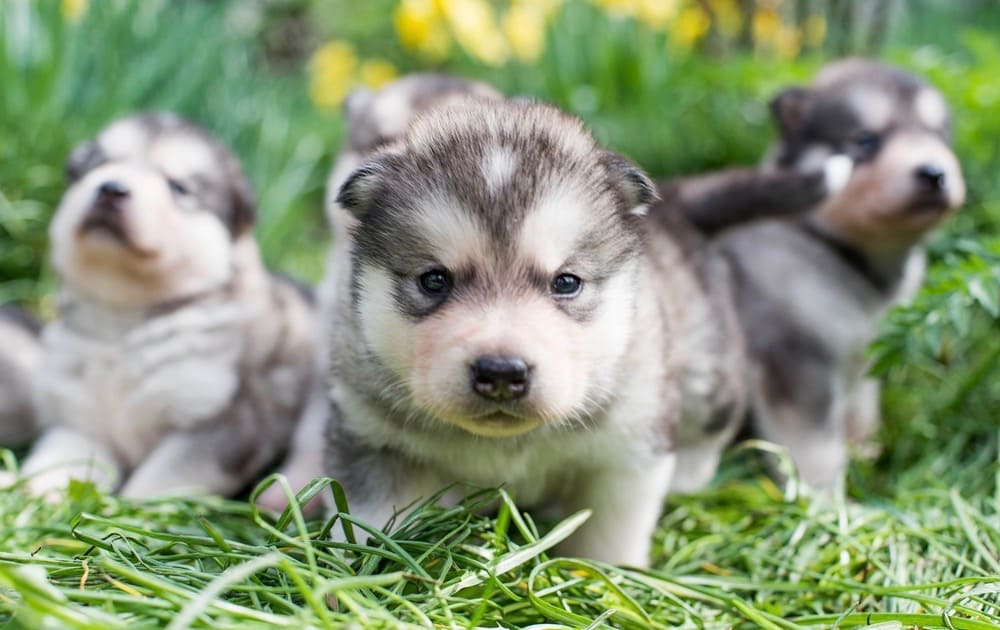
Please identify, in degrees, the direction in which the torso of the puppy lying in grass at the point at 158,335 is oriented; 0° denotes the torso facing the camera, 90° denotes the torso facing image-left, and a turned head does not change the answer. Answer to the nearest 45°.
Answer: approximately 45°

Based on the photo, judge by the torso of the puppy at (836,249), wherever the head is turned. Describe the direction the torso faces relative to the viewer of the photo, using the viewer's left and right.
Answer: facing the viewer and to the right of the viewer

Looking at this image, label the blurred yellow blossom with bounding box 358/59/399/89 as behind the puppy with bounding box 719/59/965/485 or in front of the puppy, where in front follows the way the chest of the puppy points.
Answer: behind

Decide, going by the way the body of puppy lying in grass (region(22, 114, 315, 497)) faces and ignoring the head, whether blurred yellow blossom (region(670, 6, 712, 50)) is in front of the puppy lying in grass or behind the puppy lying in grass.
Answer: behind

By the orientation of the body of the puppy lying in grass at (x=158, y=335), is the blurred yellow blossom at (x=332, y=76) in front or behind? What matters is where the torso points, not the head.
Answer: behind

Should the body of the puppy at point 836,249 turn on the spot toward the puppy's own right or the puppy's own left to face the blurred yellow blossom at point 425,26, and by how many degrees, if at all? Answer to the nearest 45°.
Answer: approximately 180°

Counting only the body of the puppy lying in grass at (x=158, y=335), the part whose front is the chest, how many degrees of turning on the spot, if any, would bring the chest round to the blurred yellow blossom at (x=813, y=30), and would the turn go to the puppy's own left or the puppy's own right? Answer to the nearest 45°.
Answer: approximately 180°

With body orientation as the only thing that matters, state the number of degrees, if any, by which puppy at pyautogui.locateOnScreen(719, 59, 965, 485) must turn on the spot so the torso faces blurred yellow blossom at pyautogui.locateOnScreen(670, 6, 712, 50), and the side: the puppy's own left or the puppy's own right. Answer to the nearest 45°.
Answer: approximately 135° to the puppy's own left

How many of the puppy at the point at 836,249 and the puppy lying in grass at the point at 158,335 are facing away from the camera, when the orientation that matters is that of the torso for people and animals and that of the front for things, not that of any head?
0

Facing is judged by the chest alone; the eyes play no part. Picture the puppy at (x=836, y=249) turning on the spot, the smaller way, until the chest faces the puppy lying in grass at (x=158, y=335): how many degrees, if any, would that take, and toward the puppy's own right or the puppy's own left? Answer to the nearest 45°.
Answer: approximately 90° to the puppy's own right

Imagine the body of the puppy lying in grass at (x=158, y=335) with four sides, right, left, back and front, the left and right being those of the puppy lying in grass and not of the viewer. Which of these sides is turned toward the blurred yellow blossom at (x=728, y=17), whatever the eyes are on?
back

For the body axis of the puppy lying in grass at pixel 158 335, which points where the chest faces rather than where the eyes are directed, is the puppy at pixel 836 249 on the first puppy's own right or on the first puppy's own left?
on the first puppy's own left
